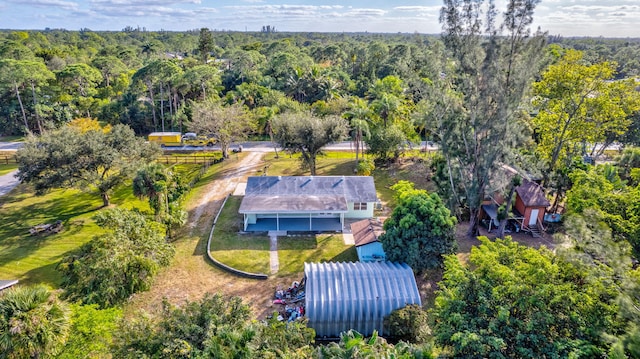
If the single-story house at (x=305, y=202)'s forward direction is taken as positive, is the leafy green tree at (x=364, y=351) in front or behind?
in front

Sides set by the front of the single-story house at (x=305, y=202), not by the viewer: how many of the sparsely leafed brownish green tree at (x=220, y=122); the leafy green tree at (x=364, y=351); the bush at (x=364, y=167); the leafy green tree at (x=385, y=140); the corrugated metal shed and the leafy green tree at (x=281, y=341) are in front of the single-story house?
3

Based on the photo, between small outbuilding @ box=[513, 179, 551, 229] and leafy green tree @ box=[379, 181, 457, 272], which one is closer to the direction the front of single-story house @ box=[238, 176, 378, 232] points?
the leafy green tree

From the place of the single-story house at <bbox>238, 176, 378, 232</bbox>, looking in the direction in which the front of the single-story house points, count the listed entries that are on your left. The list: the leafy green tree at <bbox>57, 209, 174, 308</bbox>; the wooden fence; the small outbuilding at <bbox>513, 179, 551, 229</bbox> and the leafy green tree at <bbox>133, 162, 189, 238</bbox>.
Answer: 1

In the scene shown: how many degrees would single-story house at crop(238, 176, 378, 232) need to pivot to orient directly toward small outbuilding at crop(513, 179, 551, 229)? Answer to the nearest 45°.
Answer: approximately 90° to its left

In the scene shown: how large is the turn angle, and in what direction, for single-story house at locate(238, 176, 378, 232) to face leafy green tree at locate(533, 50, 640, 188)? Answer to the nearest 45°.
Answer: approximately 90° to its left

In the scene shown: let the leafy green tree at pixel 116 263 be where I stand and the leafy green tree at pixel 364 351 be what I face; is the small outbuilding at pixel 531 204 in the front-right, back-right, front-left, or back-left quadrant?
front-left

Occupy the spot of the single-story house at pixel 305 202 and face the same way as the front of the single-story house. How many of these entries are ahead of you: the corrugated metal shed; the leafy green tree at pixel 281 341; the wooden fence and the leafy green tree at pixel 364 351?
3

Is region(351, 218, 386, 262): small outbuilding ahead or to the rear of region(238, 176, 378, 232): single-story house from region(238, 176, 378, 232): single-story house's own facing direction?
ahead

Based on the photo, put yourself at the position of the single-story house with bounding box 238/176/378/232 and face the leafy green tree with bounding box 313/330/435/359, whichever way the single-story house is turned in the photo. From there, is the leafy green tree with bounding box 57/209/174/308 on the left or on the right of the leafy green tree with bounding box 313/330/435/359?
right

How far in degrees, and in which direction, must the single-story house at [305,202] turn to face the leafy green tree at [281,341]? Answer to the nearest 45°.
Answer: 0° — it already faces it

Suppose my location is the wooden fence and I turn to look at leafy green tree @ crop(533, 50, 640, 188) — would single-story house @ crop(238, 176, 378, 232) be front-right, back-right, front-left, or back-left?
front-right

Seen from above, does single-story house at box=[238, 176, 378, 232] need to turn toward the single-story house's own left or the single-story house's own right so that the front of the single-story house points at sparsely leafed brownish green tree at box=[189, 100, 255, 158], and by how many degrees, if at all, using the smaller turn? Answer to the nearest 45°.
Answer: approximately 135° to the single-story house's own right

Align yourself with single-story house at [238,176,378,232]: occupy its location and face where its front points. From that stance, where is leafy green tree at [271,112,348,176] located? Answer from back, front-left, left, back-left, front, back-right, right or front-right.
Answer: back

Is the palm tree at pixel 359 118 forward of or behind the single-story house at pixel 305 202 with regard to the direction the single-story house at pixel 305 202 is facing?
behind

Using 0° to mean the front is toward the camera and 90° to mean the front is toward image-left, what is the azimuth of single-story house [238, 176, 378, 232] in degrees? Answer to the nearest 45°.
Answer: approximately 0°

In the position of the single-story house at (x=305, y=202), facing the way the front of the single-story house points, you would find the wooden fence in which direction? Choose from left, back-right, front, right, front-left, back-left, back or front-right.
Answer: back-right

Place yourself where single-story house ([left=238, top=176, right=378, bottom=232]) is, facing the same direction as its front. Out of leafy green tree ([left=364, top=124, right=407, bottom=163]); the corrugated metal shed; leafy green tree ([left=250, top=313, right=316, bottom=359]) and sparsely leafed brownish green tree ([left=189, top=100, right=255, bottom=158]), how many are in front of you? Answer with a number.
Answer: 2
